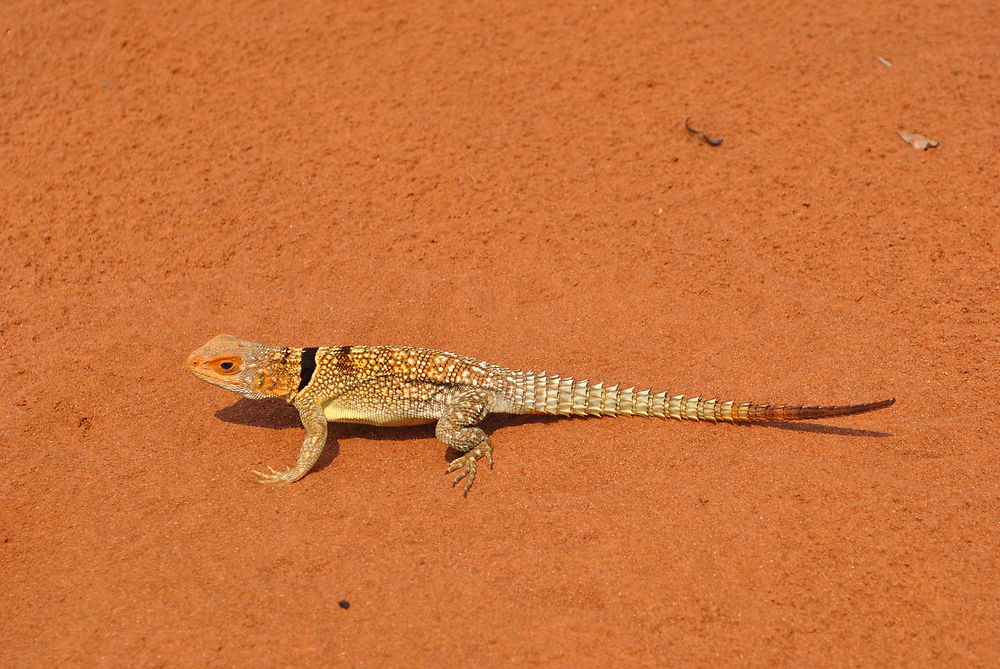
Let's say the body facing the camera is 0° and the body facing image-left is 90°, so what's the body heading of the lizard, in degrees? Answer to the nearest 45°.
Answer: approximately 90°

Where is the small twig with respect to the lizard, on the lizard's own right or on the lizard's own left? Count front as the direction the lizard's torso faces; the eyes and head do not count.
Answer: on the lizard's own right
